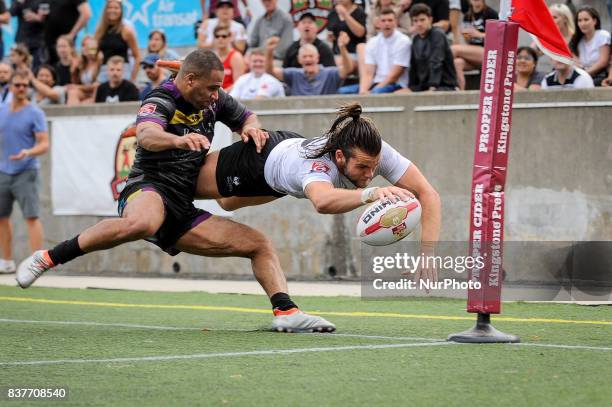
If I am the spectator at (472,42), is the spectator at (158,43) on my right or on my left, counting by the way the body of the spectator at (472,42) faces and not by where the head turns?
on my right

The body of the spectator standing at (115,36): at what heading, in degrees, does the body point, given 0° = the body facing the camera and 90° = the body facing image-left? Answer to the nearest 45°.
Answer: approximately 0°

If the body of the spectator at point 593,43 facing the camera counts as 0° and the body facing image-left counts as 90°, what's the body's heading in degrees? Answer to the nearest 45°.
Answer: approximately 45°

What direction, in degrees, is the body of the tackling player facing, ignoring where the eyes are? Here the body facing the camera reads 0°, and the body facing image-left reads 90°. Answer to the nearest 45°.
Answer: approximately 315°

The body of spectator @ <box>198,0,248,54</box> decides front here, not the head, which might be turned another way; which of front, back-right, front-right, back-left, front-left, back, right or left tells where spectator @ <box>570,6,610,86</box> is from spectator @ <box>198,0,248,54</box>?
front-left

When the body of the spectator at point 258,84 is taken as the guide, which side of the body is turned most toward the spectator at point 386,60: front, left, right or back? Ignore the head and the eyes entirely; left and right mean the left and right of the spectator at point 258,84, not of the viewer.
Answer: left
